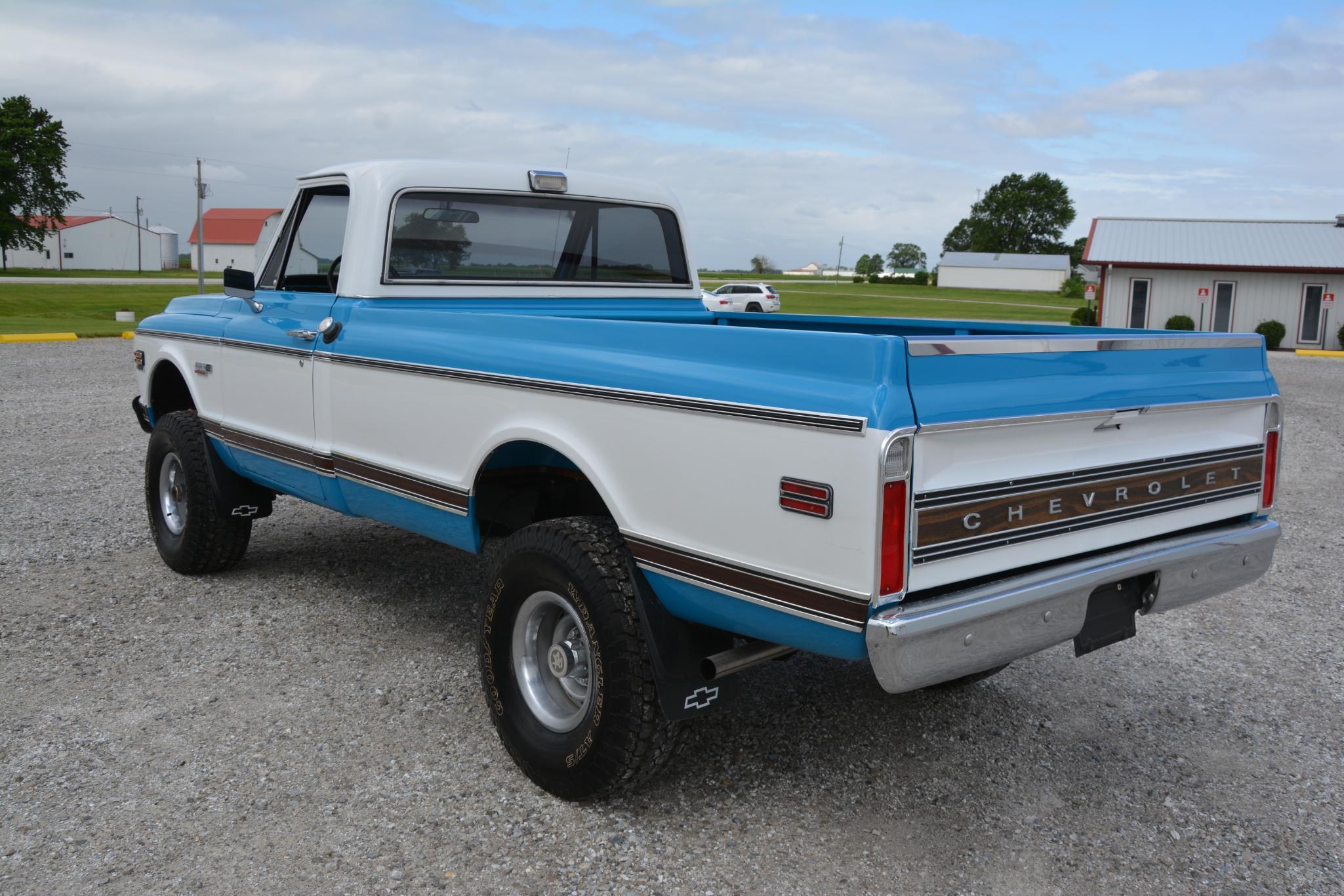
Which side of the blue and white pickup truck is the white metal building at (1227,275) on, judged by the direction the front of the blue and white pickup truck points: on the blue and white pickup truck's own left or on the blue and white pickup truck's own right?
on the blue and white pickup truck's own right

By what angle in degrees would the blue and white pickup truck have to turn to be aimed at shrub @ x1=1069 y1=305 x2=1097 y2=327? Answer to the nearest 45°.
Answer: approximately 45° to its right

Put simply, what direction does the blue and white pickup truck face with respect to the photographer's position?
facing away from the viewer and to the left of the viewer

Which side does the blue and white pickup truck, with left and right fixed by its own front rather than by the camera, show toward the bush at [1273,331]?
right

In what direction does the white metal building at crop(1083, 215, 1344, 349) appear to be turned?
toward the camera

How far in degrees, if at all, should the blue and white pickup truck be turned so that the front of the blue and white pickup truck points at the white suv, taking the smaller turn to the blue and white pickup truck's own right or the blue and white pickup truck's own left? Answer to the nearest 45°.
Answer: approximately 45° to the blue and white pickup truck's own right

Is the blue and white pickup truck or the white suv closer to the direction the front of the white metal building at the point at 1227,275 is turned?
the blue and white pickup truck

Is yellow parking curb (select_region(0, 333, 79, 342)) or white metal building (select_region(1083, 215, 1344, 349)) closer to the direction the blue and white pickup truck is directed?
the yellow parking curb

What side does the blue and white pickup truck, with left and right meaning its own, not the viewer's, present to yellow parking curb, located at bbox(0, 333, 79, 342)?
front

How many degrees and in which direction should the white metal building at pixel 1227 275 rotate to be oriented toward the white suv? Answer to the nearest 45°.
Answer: approximately 90° to its right

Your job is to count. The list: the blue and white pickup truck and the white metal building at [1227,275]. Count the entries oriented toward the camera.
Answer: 1
